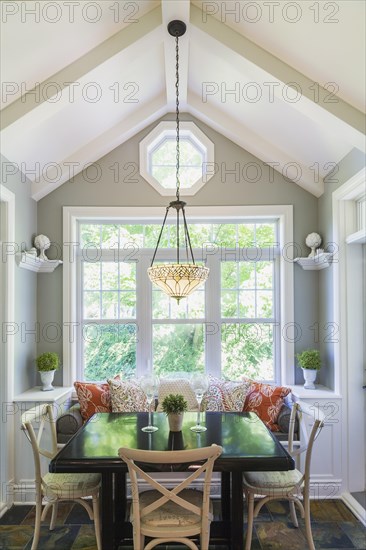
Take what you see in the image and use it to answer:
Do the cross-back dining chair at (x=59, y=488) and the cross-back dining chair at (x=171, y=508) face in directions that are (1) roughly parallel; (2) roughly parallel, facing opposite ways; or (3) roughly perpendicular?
roughly perpendicular

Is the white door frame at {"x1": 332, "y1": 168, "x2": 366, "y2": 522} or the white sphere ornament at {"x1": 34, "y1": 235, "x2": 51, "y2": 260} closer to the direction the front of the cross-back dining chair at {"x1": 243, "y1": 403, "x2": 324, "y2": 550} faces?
the white sphere ornament

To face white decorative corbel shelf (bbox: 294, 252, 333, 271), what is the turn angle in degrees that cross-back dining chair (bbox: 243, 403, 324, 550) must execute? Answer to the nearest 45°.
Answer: approximately 90° to its right

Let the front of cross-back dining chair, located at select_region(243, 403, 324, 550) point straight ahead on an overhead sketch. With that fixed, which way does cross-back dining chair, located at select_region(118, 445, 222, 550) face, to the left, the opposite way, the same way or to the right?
to the right

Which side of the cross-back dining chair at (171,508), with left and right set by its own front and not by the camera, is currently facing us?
back

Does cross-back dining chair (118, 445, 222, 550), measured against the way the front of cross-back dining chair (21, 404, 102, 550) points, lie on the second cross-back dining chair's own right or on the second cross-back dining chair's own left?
on the second cross-back dining chair's own right

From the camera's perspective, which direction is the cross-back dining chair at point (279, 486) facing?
to the viewer's left

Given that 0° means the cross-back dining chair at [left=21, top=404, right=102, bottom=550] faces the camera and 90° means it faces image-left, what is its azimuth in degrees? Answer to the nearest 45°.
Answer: approximately 270°

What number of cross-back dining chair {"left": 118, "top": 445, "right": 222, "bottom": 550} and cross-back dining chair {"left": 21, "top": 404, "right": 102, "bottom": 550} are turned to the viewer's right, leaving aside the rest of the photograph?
1
